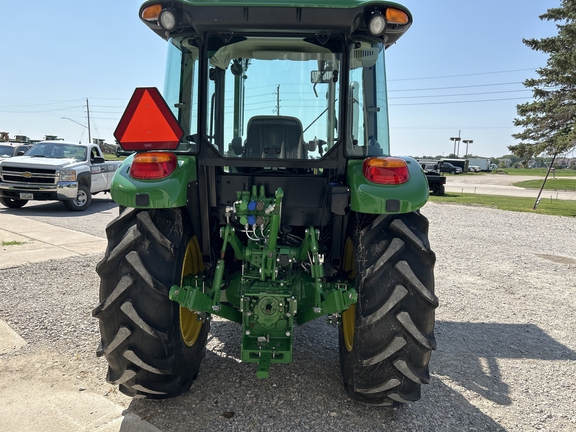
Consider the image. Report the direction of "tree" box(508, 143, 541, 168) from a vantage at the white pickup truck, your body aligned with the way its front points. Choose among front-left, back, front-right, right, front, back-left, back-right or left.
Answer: back-left

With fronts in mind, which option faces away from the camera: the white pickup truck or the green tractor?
the green tractor

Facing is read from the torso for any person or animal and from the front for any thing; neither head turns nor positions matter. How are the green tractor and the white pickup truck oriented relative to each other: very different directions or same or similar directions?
very different directions

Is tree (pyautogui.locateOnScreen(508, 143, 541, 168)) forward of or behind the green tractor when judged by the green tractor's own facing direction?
forward

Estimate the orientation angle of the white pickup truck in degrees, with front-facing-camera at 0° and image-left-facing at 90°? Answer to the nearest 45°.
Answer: approximately 45°

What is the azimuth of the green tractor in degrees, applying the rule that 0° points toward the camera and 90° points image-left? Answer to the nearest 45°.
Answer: approximately 180°

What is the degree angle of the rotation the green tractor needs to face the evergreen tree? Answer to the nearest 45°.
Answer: approximately 45° to its right

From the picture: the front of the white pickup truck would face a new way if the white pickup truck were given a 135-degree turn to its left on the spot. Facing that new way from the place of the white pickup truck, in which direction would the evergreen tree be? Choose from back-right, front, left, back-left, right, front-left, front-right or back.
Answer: front

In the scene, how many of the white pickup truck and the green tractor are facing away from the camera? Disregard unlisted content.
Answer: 1

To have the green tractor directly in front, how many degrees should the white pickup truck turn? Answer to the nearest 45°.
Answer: approximately 45° to its left
